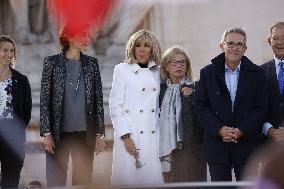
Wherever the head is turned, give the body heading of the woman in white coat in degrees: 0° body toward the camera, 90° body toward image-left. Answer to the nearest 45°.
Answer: approximately 315°

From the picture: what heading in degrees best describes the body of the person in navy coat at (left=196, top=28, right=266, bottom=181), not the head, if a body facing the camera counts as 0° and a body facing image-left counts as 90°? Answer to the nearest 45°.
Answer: approximately 0°

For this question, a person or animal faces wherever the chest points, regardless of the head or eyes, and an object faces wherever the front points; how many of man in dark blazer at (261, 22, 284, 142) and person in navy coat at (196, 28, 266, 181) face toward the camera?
2

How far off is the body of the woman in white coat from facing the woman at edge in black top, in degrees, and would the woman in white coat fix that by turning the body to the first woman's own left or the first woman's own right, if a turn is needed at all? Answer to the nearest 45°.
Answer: approximately 135° to the first woman's own right

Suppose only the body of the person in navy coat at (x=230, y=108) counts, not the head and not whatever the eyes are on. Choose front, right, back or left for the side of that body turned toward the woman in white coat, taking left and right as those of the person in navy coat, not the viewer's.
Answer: right

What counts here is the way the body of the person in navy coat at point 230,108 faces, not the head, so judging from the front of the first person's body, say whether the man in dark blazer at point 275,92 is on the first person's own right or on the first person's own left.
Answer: on the first person's own left
